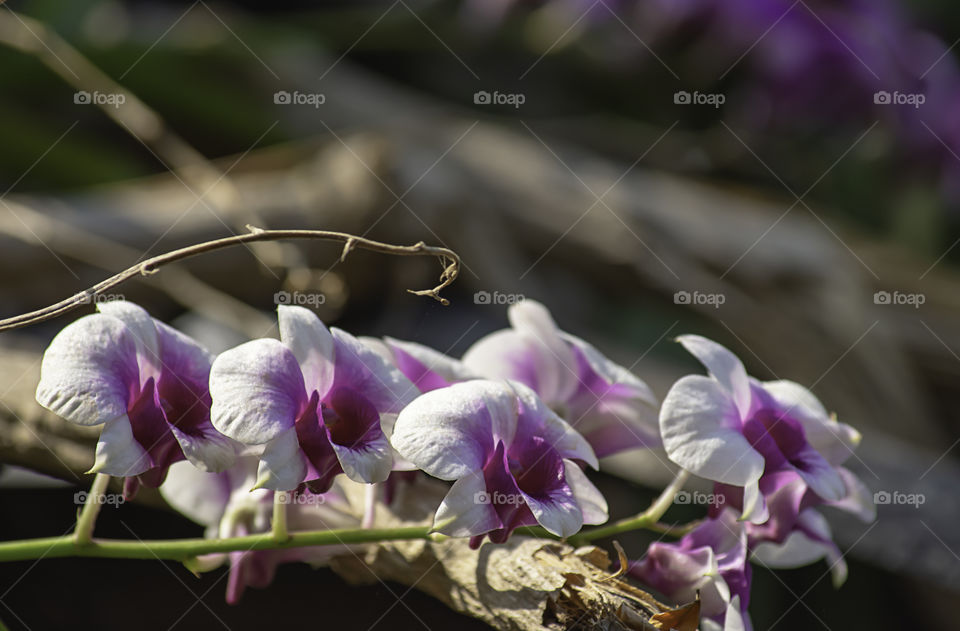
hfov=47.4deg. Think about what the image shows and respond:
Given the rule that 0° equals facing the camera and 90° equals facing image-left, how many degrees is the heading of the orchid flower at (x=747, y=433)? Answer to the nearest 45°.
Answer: approximately 315°
